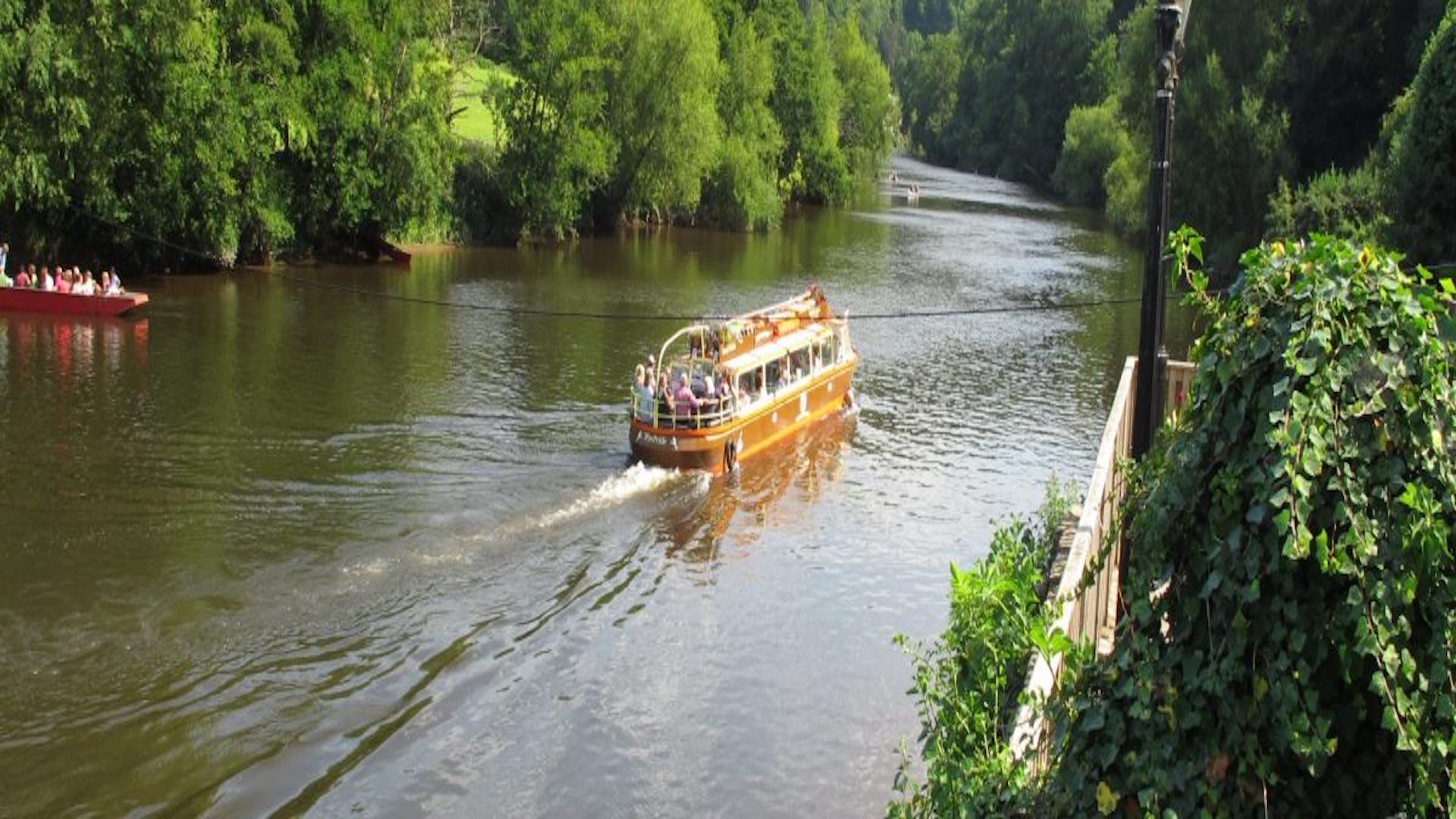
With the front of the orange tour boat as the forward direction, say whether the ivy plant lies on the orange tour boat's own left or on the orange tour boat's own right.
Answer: on the orange tour boat's own right

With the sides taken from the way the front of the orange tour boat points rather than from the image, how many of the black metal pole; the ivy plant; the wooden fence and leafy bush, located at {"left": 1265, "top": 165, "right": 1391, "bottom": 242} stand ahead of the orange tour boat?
1

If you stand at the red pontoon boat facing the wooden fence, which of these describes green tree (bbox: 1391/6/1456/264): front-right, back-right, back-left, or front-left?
front-left

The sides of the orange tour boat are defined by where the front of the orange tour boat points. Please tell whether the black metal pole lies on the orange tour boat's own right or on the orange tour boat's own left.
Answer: on the orange tour boat's own right

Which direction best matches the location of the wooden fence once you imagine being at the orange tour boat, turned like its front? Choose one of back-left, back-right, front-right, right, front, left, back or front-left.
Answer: back-right

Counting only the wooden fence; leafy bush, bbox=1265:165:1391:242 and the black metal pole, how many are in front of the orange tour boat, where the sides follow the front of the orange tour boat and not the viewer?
1

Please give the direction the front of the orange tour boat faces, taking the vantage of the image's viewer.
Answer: facing away from the viewer and to the right of the viewer

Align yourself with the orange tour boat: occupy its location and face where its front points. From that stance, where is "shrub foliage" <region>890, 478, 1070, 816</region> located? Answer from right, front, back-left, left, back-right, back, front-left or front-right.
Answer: back-right

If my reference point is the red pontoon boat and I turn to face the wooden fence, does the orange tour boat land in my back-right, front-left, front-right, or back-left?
front-left

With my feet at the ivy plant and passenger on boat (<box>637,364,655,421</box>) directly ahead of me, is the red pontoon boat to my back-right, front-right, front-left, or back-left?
front-left

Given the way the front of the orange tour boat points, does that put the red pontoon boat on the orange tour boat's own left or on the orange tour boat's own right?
on the orange tour boat's own left

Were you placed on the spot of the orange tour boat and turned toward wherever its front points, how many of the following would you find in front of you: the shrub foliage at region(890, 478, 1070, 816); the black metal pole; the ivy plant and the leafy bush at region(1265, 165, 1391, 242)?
1

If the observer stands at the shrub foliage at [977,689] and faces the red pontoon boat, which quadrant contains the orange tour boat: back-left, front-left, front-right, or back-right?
front-right
